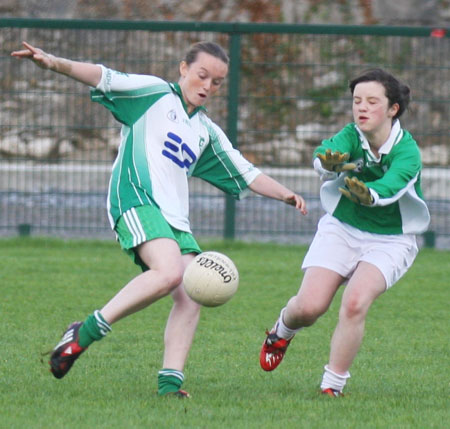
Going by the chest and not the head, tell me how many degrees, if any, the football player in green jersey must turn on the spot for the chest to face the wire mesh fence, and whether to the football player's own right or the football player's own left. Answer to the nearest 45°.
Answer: approximately 135° to the football player's own right

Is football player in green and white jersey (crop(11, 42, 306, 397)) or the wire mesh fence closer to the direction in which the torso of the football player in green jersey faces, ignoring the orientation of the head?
the football player in green and white jersey

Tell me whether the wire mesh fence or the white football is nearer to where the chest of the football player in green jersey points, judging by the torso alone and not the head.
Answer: the white football

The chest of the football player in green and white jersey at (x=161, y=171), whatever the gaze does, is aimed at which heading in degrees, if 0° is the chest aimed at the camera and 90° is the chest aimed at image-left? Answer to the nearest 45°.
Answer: approximately 315°

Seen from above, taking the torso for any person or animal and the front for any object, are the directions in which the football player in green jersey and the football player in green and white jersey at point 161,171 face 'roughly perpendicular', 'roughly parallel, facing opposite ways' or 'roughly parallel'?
roughly perpendicular

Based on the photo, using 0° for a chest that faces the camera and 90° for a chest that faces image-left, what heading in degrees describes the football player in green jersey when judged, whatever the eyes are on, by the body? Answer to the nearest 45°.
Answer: approximately 45°

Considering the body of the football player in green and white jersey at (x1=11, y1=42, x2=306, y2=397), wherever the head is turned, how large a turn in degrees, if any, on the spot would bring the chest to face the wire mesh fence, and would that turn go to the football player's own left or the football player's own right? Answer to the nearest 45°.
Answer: approximately 135° to the football player's own left

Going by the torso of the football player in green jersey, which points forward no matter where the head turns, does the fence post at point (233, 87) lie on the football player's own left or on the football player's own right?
on the football player's own right

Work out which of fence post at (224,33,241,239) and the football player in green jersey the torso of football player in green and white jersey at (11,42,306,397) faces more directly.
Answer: the football player in green jersey

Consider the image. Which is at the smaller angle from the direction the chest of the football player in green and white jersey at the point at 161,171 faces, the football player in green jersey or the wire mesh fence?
the football player in green jersey
